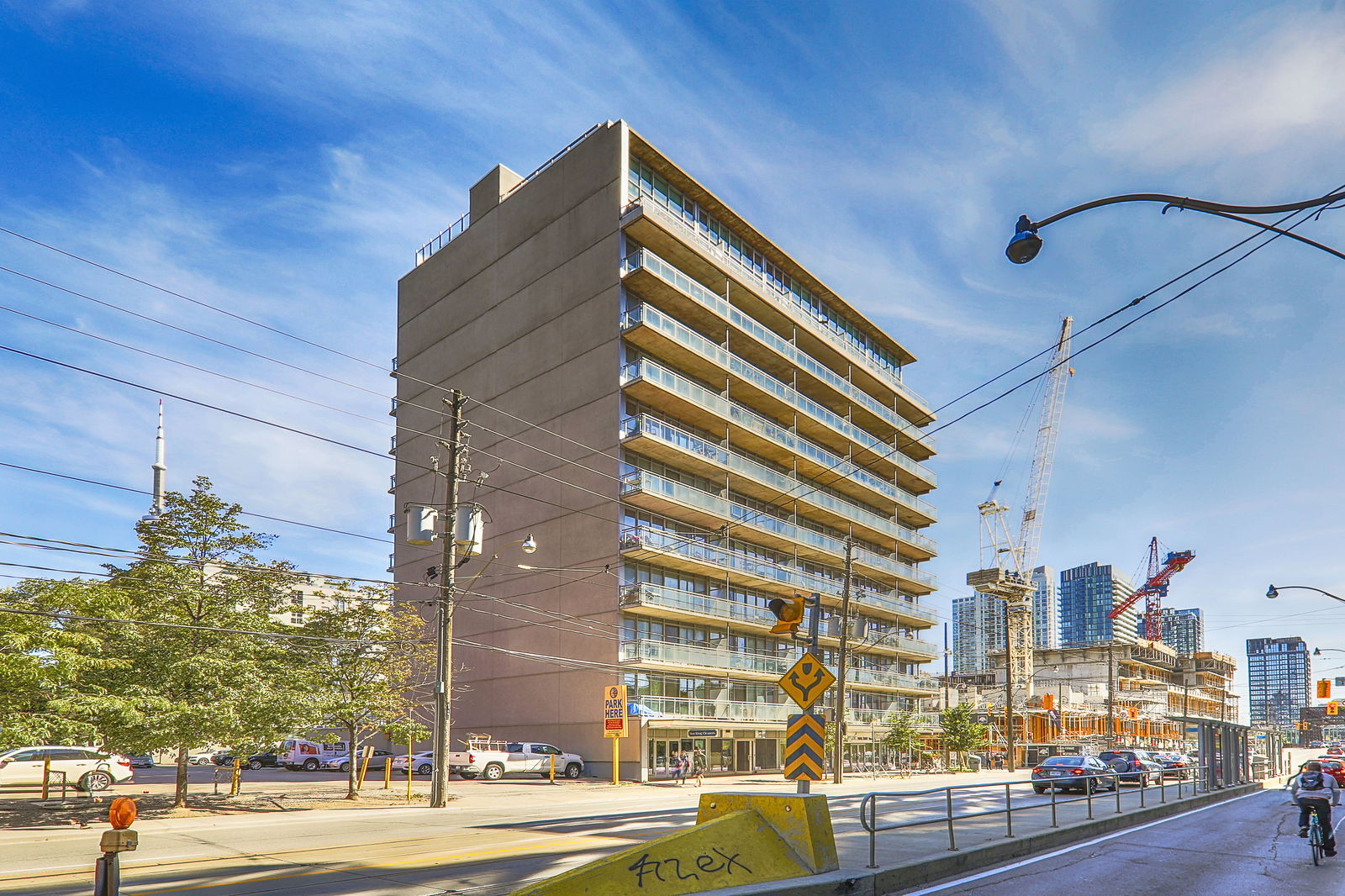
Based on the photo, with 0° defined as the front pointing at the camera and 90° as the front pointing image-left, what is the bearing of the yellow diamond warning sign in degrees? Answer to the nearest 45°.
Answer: approximately 0°

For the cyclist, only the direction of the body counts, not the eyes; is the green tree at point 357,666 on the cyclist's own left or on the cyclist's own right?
on the cyclist's own left

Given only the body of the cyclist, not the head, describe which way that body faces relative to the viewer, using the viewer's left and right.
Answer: facing away from the viewer
